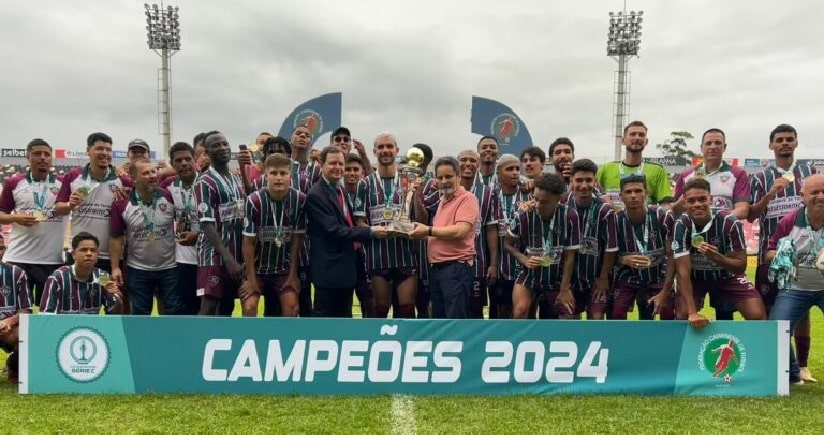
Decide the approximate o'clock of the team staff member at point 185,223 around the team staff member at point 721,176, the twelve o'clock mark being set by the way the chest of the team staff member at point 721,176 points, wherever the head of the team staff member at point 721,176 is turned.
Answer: the team staff member at point 185,223 is roughly at 2 o'clock from the team staff member at point 721,176.

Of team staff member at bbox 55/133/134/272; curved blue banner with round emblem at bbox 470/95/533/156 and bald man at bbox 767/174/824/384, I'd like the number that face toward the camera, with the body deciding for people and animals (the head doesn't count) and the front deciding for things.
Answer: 3

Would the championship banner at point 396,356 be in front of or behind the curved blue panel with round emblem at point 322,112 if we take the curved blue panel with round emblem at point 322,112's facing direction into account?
in front

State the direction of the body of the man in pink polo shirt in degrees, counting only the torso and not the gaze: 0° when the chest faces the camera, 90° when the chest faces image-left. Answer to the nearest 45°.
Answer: approximately 45°

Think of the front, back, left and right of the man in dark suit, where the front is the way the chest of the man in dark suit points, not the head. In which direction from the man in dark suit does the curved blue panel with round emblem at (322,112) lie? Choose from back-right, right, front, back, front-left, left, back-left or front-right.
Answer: back-left

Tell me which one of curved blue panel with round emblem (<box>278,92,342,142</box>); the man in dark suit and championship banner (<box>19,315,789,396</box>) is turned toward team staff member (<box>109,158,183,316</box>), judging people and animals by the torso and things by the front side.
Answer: curved blue panel with round emblem (<box>278,92,342,142</box>)

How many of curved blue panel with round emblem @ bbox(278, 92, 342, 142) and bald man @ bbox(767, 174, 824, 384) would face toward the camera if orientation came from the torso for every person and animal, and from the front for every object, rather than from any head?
2
